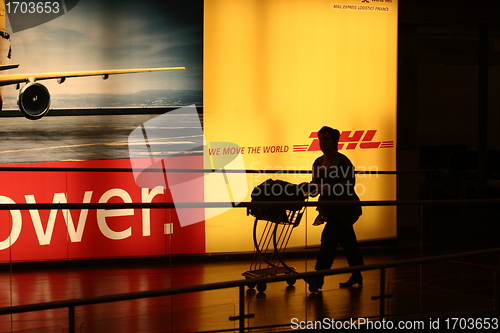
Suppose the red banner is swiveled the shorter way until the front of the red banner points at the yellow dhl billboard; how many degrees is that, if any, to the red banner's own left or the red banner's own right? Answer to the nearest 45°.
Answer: approximately 135° to the red banner's own left

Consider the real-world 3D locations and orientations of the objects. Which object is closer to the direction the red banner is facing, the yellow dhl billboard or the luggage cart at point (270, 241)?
the luggage cart

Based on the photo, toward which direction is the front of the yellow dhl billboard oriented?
toward the camera

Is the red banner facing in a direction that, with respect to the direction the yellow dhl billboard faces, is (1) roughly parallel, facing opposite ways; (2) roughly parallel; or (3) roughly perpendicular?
roughly parallel

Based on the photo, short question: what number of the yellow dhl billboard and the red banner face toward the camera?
2

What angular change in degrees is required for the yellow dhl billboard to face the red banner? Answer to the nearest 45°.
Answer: approximately 45° to its right

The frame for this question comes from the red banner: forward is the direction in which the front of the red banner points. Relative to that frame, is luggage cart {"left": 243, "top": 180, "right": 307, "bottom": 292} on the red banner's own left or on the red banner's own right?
on the red banner's own left

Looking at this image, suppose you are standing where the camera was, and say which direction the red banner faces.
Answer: facing the viewer

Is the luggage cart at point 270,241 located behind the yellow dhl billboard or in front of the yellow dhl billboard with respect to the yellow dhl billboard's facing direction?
in front

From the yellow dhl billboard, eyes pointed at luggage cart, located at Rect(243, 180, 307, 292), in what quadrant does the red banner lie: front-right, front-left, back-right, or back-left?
front-right
